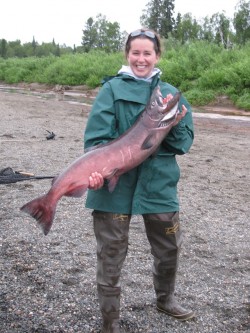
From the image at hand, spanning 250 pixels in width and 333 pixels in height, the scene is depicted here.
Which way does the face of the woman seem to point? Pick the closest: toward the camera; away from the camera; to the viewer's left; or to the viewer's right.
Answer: toward the camera

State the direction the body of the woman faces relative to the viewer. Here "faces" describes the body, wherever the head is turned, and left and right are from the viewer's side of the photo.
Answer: facing the viewer
